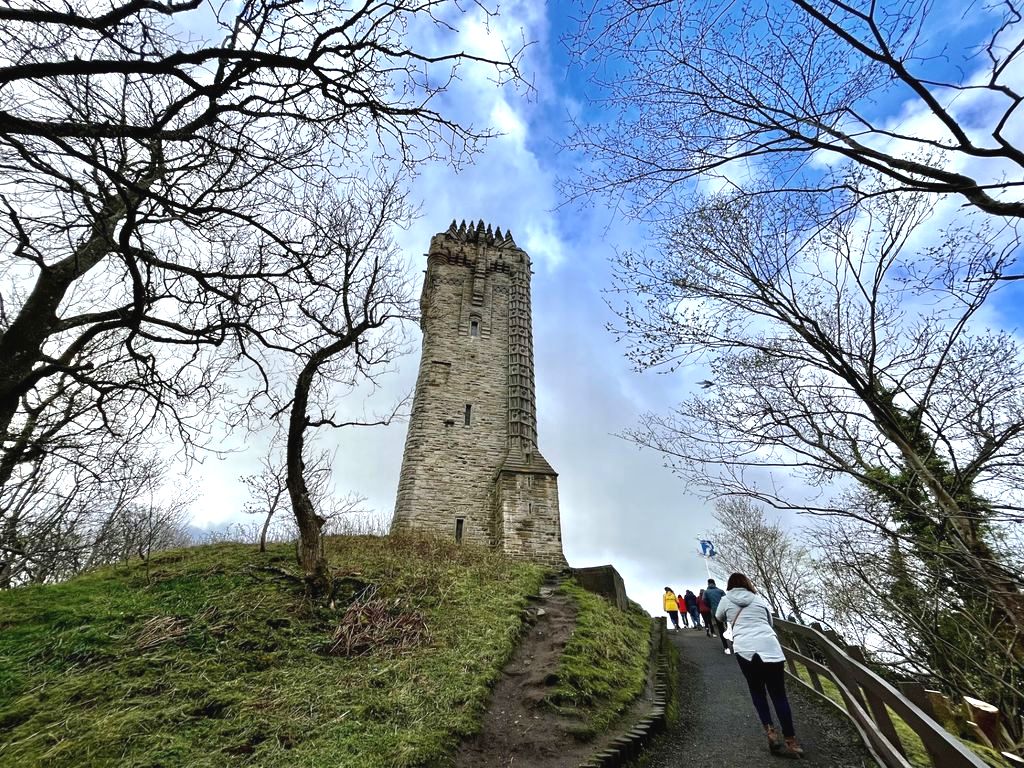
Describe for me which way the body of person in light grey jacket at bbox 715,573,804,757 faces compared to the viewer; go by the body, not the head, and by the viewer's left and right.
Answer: facing away from the viewer

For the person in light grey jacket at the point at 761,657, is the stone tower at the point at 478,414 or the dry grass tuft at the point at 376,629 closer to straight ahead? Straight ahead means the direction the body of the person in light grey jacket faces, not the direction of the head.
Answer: the stone tower

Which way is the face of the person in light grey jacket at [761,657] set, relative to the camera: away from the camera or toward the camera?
away from the camera

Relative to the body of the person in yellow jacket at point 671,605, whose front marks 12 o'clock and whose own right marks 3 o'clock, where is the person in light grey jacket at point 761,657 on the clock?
The person in light grey jacket is roughly at 6 o'clock from the person in yellow jacket.

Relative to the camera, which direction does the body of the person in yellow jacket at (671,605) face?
away from the camera

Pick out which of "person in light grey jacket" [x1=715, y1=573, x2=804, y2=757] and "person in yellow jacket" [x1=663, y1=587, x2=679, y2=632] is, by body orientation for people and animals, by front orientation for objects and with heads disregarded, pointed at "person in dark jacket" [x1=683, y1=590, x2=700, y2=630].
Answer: the person in light grey jacket

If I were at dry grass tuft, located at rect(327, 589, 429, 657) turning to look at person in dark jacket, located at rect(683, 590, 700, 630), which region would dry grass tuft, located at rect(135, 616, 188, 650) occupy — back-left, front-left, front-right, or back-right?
back-left

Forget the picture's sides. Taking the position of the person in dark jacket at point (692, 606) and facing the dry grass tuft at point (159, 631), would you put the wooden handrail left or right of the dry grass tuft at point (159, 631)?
left

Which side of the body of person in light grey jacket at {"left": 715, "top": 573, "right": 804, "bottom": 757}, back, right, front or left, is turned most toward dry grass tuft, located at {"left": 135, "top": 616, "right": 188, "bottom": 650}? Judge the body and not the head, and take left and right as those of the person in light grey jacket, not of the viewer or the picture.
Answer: left

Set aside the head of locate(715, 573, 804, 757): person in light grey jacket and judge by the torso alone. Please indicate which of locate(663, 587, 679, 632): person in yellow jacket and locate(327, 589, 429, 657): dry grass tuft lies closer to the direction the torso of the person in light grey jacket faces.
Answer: the person in yellow jacket

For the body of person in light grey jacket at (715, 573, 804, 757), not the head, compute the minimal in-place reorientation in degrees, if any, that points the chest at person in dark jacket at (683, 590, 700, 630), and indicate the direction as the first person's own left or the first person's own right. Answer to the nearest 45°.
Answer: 0° — they already face them

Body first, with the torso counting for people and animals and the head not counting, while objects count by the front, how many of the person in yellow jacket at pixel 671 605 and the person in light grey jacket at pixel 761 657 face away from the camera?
2

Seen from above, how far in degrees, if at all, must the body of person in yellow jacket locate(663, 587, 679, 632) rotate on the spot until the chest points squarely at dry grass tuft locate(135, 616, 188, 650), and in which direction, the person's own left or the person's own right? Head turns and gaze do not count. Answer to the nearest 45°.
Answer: approximately 135° to the person's own left
